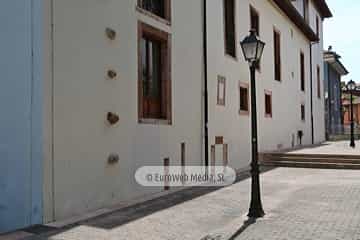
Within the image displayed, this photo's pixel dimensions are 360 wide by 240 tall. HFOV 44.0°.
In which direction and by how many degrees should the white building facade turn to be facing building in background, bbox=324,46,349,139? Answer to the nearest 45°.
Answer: approximately 90° to its left

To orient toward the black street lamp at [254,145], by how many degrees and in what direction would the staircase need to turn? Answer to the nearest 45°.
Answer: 0° — it already faces it

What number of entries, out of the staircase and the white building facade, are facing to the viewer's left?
0

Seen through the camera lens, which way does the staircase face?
facing the viewer

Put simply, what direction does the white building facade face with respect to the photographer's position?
facing the viewer and to the right of the viewer

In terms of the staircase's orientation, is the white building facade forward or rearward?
forward

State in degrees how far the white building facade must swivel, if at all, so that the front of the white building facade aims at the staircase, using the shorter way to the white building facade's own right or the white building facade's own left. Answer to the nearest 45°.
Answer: approximately 90° to the white building facade's own left

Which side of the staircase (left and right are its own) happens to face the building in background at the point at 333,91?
back

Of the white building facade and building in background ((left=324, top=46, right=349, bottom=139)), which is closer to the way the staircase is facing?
the white building facade
